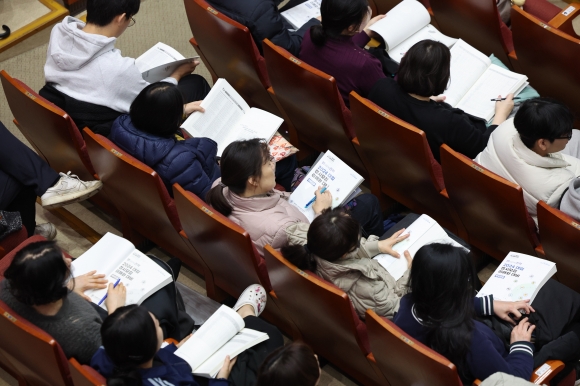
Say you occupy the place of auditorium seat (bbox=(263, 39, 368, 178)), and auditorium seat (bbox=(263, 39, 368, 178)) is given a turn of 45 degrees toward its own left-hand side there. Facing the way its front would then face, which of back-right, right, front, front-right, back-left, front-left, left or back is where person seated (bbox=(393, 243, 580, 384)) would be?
back-right

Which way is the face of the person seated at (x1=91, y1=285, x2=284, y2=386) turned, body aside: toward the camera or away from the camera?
away from the camera

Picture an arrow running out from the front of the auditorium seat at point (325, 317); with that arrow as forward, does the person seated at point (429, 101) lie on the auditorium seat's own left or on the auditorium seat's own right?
on the auditorium seat's own left

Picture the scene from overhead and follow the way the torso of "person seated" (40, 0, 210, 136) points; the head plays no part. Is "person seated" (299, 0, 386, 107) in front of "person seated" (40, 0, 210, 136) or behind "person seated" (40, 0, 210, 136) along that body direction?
in front

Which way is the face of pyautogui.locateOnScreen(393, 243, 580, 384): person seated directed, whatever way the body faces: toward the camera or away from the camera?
away from the camera

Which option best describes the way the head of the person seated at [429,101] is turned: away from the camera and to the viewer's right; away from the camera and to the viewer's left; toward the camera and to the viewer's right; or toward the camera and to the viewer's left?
away from the camera and to the viewer's right

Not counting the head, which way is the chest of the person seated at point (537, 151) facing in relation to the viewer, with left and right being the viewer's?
facing away from the viewer and to the right of the viewer

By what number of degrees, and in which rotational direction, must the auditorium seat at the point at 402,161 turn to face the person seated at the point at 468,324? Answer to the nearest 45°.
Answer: approximately 90° to its right

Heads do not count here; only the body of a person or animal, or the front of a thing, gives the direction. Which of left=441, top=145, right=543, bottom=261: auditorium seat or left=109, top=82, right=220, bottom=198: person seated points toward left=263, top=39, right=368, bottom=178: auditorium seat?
the person seated

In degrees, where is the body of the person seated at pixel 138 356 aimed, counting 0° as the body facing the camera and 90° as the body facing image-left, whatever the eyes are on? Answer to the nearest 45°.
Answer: approximately 225°

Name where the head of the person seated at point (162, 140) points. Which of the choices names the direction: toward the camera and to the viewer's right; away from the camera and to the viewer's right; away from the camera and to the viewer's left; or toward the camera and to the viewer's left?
away from the camera and to the viewer's right

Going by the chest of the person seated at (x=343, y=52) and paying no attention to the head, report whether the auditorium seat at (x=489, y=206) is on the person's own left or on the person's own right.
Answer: on the person's own right
